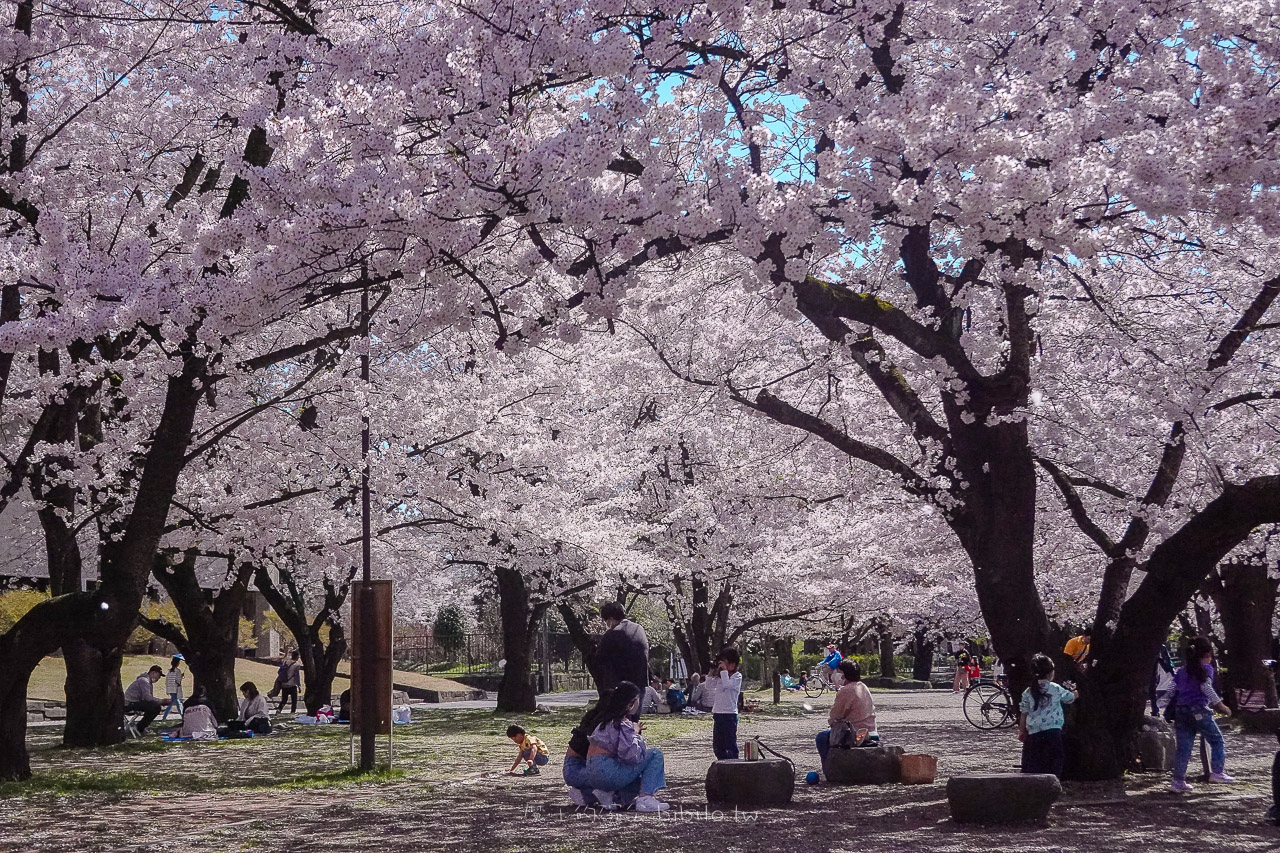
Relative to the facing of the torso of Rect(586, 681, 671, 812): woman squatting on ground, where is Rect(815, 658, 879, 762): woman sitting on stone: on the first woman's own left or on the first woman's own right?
on the first woman's own left

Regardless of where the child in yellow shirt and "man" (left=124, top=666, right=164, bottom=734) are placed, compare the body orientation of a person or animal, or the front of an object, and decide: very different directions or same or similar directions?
very different directions

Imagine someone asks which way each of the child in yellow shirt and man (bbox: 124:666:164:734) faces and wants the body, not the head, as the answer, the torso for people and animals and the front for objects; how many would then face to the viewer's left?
1

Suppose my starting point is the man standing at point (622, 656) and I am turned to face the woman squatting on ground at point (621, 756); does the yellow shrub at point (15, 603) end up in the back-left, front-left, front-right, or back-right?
back-right

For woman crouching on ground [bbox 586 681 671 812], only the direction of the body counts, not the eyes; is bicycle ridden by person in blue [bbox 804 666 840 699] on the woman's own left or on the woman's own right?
on the woman's own left
